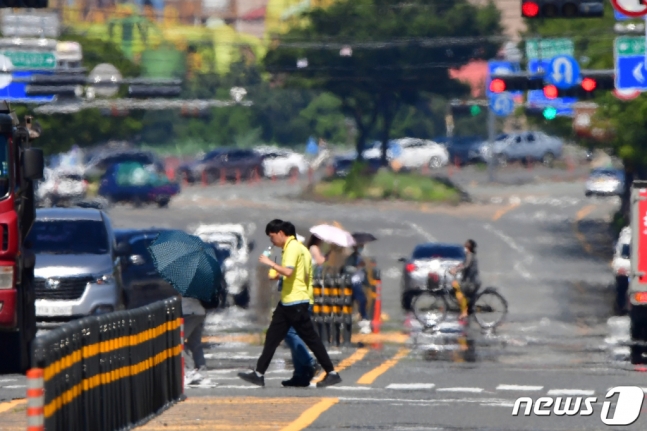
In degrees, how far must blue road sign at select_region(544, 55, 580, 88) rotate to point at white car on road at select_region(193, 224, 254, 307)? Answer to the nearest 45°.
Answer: approximately 90° to its right

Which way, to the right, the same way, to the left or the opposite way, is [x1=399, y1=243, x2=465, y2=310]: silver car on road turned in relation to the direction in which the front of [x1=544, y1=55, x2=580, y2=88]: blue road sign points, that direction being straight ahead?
the opposite way

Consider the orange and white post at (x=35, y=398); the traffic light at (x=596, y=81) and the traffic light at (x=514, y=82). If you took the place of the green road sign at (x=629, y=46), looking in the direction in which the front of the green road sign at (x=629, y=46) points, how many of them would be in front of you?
1

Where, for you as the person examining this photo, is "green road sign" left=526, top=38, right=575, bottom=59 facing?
facing the viewer

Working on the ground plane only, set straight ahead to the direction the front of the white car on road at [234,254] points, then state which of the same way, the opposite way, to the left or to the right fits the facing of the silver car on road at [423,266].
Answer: the opposite way

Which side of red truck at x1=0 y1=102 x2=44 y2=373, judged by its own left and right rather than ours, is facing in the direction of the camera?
front

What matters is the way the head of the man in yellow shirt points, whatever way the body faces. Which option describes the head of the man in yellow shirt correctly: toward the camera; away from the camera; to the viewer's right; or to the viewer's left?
to the viewer's left

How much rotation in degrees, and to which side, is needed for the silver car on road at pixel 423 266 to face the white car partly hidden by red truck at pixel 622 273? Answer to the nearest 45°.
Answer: approximately 90° to its right

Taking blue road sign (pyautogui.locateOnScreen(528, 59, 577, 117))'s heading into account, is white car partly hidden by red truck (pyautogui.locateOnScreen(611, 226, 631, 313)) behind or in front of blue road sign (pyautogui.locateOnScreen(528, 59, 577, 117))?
in front

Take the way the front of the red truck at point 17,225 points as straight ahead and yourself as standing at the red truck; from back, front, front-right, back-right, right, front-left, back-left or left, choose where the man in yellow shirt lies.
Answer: front-left

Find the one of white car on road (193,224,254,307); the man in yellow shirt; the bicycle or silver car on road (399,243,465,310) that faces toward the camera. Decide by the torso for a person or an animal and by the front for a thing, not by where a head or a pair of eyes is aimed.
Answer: white car on road (193,224,254,307)

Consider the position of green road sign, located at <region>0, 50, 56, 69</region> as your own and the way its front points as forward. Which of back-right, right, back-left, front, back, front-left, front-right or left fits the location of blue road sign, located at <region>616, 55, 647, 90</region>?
front-left

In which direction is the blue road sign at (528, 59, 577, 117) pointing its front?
toward the camera

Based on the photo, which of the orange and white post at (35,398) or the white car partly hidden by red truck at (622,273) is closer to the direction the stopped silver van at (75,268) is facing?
the orange and white post

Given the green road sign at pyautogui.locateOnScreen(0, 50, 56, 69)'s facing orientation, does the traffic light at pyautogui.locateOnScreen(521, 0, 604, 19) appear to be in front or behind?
in front

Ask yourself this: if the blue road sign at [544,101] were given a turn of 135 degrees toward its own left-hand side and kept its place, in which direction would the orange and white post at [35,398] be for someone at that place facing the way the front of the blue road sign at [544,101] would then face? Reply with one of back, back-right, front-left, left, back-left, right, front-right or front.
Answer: back-right

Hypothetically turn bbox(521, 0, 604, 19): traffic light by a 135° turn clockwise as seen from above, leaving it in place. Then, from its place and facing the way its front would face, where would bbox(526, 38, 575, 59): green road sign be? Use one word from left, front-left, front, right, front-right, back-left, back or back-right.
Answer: front-right
